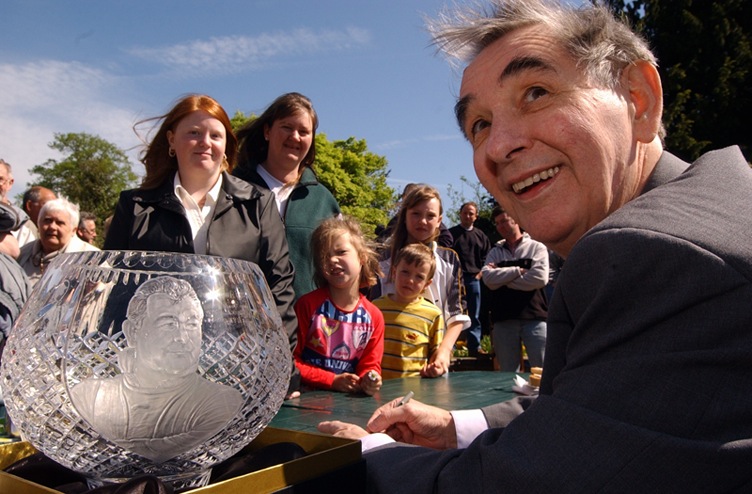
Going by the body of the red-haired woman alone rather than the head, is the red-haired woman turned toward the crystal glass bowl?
yes

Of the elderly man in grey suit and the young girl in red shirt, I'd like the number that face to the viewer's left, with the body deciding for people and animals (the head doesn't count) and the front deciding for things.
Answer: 1

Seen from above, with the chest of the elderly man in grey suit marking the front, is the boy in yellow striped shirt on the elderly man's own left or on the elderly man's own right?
on the elderly man's own right

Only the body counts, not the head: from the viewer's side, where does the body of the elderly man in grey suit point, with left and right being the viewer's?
facing to the left of the viewer

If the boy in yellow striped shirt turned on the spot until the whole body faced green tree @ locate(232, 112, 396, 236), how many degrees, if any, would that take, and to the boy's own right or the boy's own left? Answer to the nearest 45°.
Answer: approximately 180°

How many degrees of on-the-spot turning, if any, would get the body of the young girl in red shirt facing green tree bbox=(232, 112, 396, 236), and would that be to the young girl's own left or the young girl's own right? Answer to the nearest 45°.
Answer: approximately 180°

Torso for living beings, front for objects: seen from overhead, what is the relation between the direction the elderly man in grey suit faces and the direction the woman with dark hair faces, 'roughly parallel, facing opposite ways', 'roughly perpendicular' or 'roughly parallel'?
roughly perpendicular

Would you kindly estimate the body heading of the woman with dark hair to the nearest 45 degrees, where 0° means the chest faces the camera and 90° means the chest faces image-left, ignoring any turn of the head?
approximately 0°

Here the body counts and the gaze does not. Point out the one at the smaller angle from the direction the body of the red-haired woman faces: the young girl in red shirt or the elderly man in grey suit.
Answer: the elderly man in grey suit
